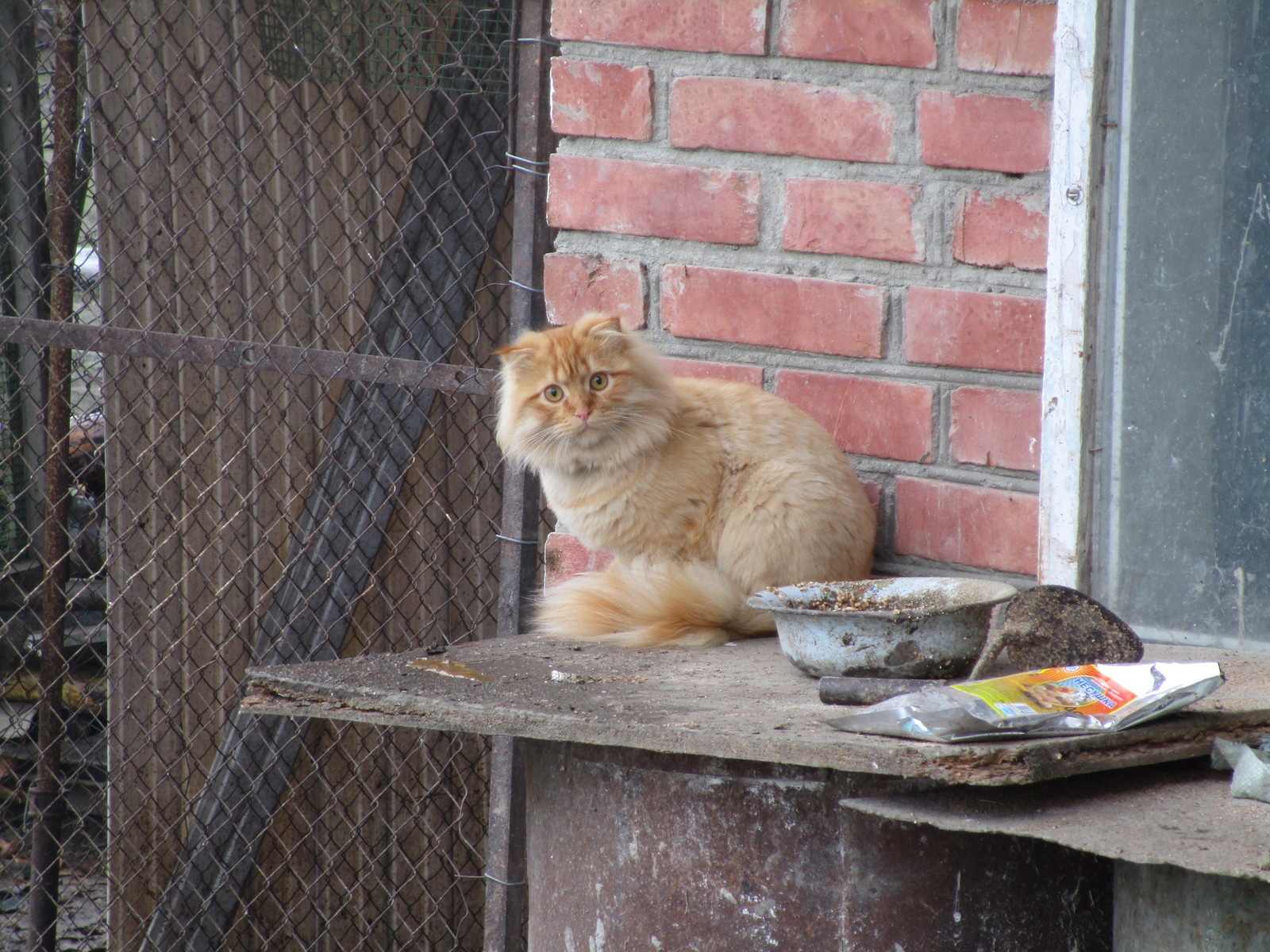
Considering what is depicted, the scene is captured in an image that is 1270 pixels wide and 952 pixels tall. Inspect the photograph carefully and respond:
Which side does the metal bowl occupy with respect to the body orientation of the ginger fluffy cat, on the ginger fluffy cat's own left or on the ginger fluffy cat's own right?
on the ginger fluffy cat's own left

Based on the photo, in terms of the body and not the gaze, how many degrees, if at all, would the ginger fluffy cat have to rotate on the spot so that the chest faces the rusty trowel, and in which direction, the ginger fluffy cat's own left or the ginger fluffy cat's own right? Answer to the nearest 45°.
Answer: approximately 135° to the ginger fluffy cat's own left

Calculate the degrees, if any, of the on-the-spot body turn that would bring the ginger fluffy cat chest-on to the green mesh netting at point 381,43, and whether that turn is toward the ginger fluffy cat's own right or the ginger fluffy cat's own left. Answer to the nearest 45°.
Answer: approximately 45° to the ginger fluffy cat's own right

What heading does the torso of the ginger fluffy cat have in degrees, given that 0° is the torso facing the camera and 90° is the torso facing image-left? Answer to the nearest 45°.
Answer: approximately 90°
